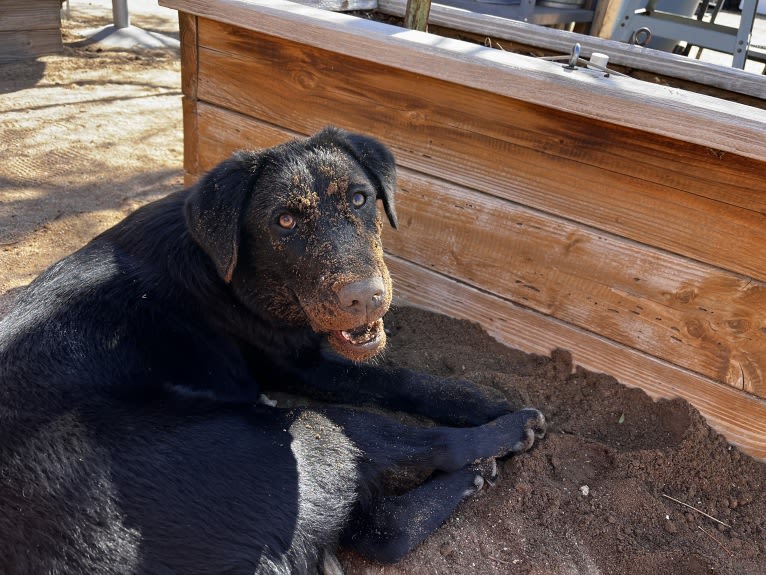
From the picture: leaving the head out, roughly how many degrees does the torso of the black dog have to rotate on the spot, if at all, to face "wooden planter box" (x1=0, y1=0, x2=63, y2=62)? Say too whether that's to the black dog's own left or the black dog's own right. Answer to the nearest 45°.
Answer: approximately 90° to the black dog's own left

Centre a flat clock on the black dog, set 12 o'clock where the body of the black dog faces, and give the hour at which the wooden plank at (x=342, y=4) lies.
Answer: The wooden plank is roughly at 11 o'clock from the black dog.

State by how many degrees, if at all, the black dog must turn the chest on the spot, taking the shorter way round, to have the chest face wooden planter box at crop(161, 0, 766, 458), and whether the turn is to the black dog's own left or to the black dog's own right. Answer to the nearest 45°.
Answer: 0° — it already faces it

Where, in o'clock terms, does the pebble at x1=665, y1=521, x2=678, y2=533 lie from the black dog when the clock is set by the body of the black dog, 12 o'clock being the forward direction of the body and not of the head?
The pebble is roughly at 2 o'clock from the black dog.

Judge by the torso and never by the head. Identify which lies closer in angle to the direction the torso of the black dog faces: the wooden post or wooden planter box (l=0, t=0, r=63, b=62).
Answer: the wooden post

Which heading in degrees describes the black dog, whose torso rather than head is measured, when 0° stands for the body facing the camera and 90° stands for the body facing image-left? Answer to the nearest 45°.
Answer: approximately 225°

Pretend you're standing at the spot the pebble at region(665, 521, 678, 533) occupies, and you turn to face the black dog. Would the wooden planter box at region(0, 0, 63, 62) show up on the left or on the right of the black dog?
right
